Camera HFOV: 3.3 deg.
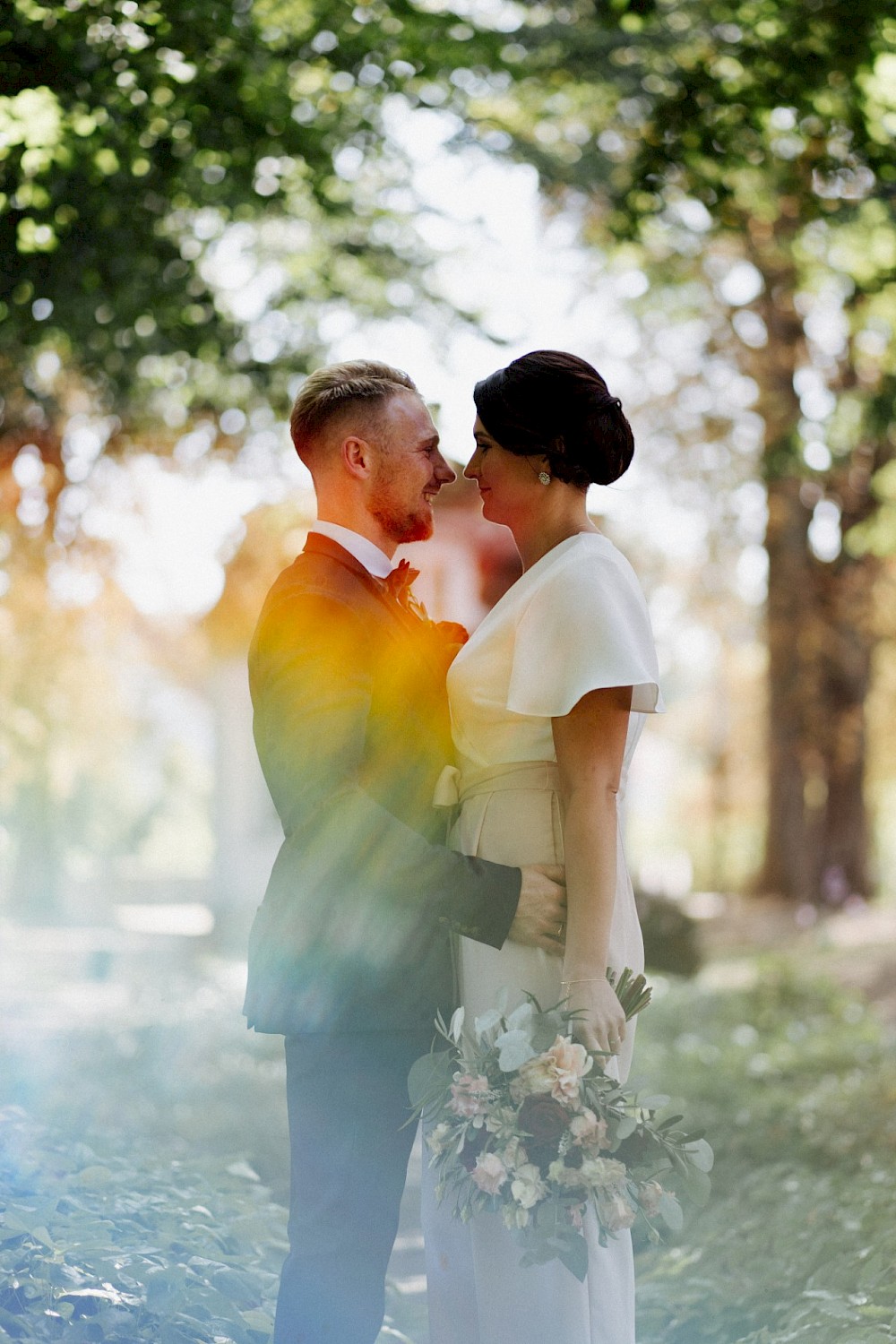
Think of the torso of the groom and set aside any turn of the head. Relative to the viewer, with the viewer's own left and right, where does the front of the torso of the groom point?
facing to the right of the viewer

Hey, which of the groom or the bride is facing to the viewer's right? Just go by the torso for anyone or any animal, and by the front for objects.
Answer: the groom

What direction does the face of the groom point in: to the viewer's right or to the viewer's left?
to the viewer's right

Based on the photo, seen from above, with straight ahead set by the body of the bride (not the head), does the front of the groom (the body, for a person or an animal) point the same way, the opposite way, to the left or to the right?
the opposite way

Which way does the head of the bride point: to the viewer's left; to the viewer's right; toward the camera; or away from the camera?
to the viewer's left

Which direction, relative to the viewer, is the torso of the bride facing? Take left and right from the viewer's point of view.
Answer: facing to the left of the viewer

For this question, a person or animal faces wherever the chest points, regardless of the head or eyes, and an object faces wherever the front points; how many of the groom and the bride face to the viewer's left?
1

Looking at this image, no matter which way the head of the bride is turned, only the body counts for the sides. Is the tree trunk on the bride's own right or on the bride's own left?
on the bride's own right
